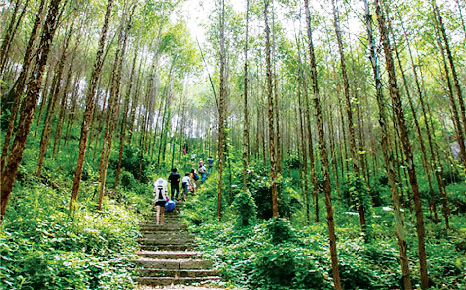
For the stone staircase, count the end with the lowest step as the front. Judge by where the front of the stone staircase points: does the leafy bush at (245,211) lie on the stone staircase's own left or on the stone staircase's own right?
on the stone staircase's own left

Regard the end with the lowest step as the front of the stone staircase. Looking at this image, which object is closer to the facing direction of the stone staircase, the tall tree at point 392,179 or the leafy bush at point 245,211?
the tall tree

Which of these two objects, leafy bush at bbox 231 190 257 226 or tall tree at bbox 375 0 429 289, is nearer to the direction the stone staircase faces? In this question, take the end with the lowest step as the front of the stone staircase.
the tall tree

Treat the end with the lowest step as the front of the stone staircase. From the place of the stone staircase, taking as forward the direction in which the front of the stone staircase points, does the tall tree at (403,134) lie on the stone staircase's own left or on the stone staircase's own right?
on the stone staircase's own left

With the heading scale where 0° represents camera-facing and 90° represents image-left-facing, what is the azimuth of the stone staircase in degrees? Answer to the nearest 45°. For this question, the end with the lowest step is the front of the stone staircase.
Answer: approximately 0°

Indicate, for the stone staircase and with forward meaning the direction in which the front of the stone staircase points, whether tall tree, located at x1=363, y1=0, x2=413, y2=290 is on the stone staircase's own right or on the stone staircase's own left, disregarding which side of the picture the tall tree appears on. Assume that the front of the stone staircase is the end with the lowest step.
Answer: on the stone staircase's own left
